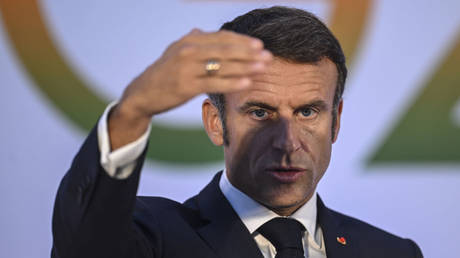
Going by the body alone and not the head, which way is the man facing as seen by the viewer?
toward the camera
